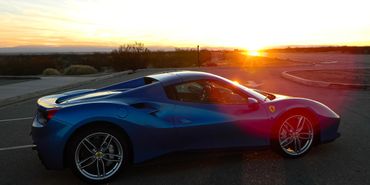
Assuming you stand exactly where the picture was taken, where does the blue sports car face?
facing away from the viewer and to the right of the viewer
